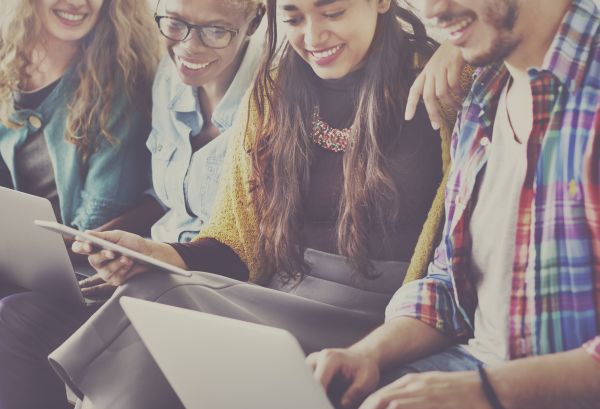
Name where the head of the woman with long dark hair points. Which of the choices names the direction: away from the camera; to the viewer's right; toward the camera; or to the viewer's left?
toward the camera

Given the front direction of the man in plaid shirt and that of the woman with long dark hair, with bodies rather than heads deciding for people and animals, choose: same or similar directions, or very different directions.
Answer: same or similar directions

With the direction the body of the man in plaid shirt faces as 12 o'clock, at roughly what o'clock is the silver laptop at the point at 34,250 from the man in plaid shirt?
The silver laptop is roughly at 2 o'clock from the man in plaid shirt.

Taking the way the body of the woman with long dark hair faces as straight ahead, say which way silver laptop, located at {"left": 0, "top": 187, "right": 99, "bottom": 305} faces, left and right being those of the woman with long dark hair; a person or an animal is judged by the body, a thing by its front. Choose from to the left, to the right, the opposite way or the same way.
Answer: the opposite way

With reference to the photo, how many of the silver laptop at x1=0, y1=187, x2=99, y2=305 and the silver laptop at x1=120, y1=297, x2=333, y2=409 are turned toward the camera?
0

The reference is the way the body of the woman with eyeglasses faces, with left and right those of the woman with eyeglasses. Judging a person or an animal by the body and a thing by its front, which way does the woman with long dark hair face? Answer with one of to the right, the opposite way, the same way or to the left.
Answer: the same way

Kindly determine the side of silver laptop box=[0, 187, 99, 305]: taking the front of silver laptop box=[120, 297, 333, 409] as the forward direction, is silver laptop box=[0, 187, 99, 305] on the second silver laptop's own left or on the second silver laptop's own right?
on the second silver laptop's own left

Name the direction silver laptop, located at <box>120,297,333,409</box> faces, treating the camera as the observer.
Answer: facing away from the viewer and to the right of the viewer

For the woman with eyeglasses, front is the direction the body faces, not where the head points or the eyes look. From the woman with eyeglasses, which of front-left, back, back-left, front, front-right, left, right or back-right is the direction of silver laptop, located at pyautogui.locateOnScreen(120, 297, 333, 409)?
front-left

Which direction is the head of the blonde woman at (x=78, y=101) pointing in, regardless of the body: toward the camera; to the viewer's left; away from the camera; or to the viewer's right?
toward the camera

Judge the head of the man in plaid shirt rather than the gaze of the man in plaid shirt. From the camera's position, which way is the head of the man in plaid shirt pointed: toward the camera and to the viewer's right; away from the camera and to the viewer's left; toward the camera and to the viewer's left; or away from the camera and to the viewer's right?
toward the camera and to the viewer's left

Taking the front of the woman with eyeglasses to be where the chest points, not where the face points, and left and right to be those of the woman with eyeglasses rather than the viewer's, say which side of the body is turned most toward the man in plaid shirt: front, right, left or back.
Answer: left

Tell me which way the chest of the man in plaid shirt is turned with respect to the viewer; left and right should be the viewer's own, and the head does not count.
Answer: facing the viewer and to the left of the viewer

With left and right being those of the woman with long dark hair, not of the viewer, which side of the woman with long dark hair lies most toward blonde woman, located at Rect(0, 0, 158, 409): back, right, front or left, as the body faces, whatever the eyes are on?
right
